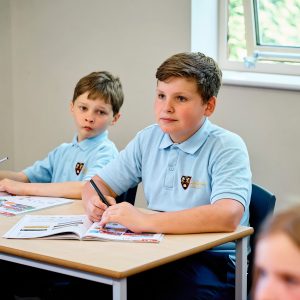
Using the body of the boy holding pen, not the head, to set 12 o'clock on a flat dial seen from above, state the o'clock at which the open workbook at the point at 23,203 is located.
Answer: The open workbook is roughly at 2 o'clock from the boy holding pen.

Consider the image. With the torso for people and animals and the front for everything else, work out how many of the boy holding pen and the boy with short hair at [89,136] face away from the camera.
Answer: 0

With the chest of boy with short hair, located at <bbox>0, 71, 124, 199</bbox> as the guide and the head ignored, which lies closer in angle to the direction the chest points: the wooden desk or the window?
the wooden desk

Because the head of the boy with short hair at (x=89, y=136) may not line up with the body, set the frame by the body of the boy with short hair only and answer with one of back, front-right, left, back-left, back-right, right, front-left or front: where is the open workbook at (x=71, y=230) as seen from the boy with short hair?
front-left

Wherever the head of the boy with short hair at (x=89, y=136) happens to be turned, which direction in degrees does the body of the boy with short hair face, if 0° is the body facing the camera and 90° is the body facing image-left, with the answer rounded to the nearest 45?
approximately 45°

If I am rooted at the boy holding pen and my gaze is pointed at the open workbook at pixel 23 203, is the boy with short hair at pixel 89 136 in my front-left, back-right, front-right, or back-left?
front-right

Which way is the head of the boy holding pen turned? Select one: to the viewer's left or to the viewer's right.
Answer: to the viewer's left

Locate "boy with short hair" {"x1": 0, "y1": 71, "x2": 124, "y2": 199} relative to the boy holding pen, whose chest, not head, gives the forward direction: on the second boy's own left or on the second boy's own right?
on the second boy's own right

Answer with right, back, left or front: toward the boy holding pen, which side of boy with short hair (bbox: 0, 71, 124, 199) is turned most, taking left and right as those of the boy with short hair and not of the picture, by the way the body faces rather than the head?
left

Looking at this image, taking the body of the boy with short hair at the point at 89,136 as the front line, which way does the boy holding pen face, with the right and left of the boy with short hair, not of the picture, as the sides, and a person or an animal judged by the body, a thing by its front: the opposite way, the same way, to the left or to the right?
the same way
